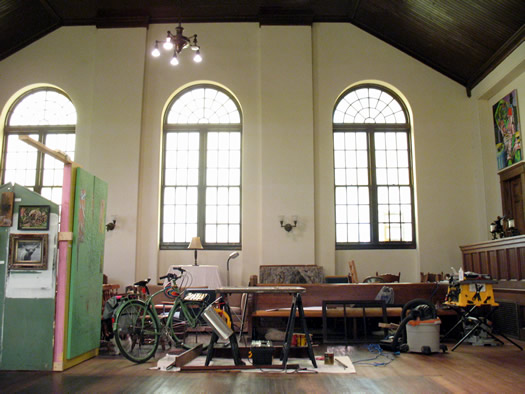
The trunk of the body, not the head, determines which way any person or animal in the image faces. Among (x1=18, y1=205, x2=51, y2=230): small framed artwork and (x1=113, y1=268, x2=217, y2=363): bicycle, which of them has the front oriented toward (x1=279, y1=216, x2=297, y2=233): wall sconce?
the bicycle

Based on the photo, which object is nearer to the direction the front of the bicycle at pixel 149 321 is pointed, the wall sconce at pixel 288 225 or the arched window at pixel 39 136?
the wall sconce

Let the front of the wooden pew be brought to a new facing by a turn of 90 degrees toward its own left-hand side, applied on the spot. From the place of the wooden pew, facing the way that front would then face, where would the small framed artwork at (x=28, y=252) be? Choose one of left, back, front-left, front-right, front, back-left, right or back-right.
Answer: back-right

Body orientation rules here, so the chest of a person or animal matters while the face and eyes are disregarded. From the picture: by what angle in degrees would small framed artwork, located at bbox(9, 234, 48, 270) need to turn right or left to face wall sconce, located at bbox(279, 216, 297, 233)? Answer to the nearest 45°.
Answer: approximately 135° to its left

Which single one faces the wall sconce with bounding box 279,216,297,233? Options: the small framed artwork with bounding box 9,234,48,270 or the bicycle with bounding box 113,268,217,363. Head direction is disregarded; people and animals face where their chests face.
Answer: the bicycle

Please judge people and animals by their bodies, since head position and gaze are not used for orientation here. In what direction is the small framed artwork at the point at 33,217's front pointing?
toward the camera

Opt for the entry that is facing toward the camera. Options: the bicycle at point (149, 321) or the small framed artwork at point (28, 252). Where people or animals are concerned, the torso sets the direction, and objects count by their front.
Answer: the small framed artwork

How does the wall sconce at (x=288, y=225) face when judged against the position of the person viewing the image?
facing the viewer

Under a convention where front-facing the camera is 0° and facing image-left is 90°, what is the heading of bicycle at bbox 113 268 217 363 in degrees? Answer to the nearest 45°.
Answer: approximately 225°

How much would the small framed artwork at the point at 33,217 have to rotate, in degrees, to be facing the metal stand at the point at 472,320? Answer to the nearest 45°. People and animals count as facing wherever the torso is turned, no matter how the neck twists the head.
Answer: approximately 90° to its left

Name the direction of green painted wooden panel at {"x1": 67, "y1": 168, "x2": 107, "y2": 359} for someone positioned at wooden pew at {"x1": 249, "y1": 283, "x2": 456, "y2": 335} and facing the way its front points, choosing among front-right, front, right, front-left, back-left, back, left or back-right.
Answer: front-right

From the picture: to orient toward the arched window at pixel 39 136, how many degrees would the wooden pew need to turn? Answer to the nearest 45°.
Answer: approximately 90° to its right

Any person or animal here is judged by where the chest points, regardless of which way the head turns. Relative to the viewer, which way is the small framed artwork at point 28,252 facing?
toward the camera

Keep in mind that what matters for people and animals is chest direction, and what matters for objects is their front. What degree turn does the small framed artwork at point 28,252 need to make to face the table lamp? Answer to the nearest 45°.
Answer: approximately 135° to its left

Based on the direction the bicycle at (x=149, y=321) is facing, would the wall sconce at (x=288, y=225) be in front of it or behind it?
in front

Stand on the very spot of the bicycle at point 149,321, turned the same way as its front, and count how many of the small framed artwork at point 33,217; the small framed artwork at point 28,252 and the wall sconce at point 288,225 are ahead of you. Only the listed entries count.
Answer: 1
